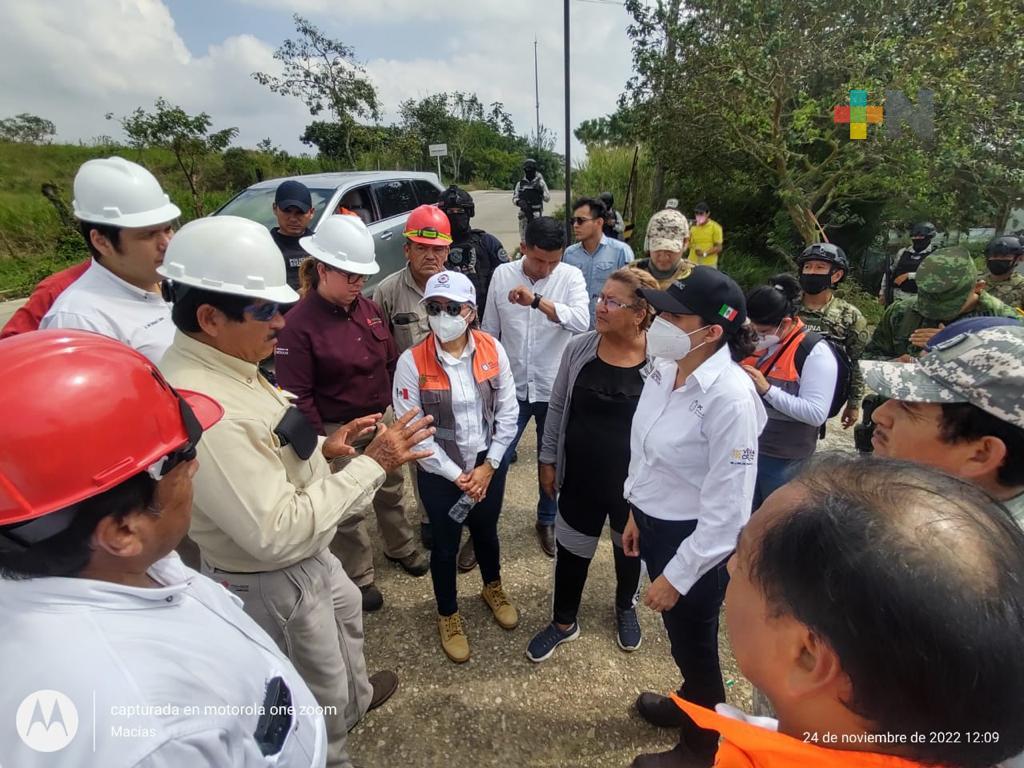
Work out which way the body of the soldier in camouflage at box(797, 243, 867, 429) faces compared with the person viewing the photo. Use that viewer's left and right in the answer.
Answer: facing the viewer and to the left of the viewer

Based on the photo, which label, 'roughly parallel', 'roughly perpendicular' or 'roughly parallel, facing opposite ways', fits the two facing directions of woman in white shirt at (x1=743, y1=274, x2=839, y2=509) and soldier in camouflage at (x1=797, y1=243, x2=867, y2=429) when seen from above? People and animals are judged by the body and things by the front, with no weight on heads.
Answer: roughly parallel

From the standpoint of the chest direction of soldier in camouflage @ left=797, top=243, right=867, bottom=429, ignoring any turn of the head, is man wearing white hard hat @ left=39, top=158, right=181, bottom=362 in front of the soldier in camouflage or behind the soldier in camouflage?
in front

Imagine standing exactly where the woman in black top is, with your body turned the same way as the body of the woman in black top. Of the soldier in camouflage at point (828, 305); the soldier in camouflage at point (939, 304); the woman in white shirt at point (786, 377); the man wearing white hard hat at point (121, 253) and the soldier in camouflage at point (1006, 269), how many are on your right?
1

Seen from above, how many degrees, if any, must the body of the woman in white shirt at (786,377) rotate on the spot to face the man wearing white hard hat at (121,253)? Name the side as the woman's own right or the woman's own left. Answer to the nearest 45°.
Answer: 0° — they already face them

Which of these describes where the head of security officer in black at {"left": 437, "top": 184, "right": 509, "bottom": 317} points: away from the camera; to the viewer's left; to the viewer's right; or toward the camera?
toward the camera

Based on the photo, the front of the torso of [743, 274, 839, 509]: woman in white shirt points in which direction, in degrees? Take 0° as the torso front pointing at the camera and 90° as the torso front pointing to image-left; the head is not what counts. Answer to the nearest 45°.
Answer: approximately 45°

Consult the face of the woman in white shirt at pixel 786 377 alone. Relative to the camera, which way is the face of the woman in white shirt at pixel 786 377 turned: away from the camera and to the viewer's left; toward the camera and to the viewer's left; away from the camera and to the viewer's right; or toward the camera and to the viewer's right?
toward the camera and to the viewer's left

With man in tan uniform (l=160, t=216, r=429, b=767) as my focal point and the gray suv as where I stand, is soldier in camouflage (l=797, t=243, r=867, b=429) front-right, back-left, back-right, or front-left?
front-left

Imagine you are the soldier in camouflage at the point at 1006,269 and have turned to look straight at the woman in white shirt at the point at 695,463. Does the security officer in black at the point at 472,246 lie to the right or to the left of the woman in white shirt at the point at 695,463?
right

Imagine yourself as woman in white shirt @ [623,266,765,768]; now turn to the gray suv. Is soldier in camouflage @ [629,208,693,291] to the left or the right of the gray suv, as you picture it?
right

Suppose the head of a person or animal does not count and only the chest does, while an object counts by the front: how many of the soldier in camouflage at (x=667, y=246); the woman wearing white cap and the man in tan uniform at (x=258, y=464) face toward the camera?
2

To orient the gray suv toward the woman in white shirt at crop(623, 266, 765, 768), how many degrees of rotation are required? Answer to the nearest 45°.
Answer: approximately 45° to its left

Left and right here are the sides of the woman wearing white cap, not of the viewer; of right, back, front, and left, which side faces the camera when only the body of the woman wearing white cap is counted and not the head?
front

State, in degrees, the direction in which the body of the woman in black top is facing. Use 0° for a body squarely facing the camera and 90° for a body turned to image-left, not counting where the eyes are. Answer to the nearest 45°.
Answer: approximately 0°

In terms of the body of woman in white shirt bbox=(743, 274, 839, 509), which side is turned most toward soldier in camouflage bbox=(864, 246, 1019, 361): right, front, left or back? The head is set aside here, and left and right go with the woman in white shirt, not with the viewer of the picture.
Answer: back

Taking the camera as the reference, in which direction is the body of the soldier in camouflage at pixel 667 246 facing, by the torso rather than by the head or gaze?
toward the camera

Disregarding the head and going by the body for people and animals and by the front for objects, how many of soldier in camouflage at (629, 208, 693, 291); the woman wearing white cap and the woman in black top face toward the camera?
3
